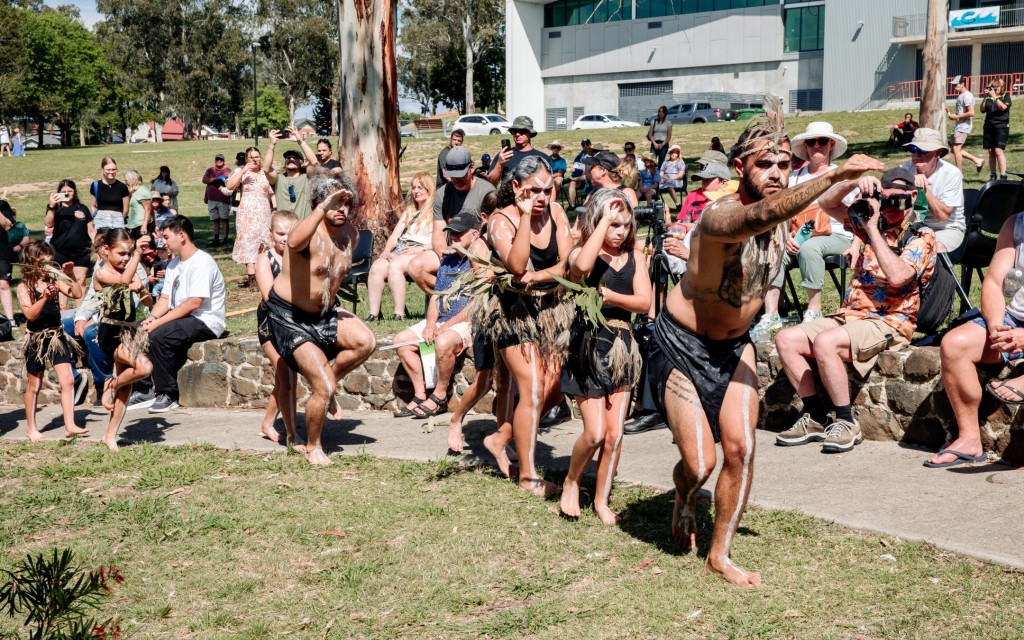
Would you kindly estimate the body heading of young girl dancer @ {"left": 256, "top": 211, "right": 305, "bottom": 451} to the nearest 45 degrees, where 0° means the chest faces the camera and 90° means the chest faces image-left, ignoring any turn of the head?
approximately 315°

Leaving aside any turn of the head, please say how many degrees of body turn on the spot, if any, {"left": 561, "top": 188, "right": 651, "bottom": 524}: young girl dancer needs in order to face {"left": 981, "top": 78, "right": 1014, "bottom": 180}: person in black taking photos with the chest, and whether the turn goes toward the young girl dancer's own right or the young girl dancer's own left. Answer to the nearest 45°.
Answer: approximately 90° to the young girl dancer's own left

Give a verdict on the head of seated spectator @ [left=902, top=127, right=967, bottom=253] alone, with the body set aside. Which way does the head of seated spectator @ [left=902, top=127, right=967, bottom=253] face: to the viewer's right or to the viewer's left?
to the viewer's left

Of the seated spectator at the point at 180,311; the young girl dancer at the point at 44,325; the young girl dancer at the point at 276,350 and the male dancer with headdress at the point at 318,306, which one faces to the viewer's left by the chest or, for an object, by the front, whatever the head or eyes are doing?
the seated spectator
